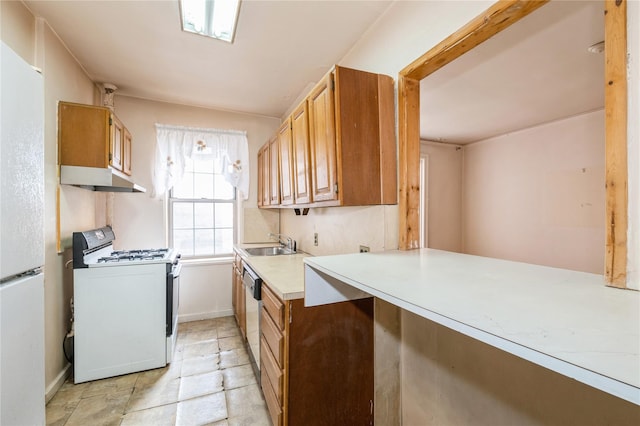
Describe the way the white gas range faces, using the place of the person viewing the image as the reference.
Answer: facing to the right of the viewer

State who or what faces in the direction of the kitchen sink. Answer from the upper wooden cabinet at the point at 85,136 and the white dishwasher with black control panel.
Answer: the upper wooden cabinet

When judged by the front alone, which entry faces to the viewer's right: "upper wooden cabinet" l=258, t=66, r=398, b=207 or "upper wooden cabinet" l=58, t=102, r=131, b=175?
"upper wooden cabinet" l=58, t=102, r=131, b=175

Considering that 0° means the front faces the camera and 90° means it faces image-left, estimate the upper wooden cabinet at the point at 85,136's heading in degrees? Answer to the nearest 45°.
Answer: approximately 270°

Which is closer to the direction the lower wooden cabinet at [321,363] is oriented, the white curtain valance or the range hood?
the range hood

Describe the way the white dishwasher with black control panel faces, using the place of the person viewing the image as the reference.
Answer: facing to the left of the viewer

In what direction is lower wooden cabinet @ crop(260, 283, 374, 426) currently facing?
to the viewer's left

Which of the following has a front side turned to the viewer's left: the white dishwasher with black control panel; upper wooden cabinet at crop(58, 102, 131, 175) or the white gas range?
the white dishwasher with black control panel

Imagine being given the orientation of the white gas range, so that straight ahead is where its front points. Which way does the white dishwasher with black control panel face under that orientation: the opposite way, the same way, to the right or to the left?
the opposite way

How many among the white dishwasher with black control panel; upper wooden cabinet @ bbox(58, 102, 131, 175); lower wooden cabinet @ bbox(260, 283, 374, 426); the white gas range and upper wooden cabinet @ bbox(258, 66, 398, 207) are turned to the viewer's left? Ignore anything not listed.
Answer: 3

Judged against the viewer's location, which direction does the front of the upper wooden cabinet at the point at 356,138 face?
facing to the left of the viewer

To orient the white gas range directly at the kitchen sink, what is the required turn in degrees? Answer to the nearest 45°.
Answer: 0° — it already faces it
